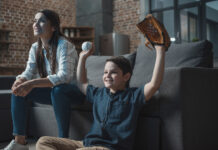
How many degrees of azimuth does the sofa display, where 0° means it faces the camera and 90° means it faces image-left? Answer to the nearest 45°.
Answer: approximately 45°

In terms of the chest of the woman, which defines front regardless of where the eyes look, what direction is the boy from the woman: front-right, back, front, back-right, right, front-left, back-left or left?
left

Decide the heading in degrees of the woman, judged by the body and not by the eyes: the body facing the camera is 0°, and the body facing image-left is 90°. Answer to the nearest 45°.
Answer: approximately 45°

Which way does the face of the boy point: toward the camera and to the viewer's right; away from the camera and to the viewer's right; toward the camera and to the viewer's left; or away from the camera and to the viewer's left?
toward the camera and to the viewer's left

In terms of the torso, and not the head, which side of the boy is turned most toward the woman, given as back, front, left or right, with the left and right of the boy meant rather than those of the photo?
right
